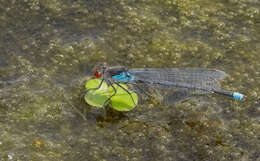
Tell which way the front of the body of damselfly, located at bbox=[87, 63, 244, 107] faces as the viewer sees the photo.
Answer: to the viewer's left
